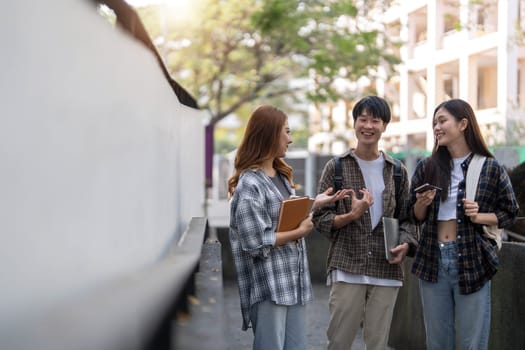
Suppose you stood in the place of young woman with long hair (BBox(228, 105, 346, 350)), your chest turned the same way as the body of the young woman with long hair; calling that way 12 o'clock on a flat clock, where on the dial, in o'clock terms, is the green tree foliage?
The green tree foliage is roughly at 9 o'clock from the young woman with long hair.

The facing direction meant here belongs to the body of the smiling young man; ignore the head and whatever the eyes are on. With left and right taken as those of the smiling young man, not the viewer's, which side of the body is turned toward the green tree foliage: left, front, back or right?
back

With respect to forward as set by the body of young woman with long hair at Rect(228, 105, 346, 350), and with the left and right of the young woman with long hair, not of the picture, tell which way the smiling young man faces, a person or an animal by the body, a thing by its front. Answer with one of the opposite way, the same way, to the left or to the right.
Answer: to the right

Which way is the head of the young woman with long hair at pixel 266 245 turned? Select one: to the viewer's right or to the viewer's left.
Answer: to the viewer's right

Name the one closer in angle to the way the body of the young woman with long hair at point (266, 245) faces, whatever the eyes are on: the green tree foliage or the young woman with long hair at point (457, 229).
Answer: the young woman with long hair

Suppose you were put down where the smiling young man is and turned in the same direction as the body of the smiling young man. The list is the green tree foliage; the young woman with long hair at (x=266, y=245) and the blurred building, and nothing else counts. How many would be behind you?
2

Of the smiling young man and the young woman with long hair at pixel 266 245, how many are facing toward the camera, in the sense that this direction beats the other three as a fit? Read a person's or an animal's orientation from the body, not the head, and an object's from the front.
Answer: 1

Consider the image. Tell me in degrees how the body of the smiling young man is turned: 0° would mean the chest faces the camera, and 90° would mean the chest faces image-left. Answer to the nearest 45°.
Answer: approximately 0°

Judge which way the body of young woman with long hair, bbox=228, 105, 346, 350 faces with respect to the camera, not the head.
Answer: to the viewer's right

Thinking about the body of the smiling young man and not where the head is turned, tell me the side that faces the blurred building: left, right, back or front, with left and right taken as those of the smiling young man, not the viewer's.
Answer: back

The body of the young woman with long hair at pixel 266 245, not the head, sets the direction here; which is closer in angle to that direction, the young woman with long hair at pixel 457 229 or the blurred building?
the young woman with long hair

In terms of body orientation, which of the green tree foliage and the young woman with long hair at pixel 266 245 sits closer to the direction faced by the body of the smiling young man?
the young woman with long hair
